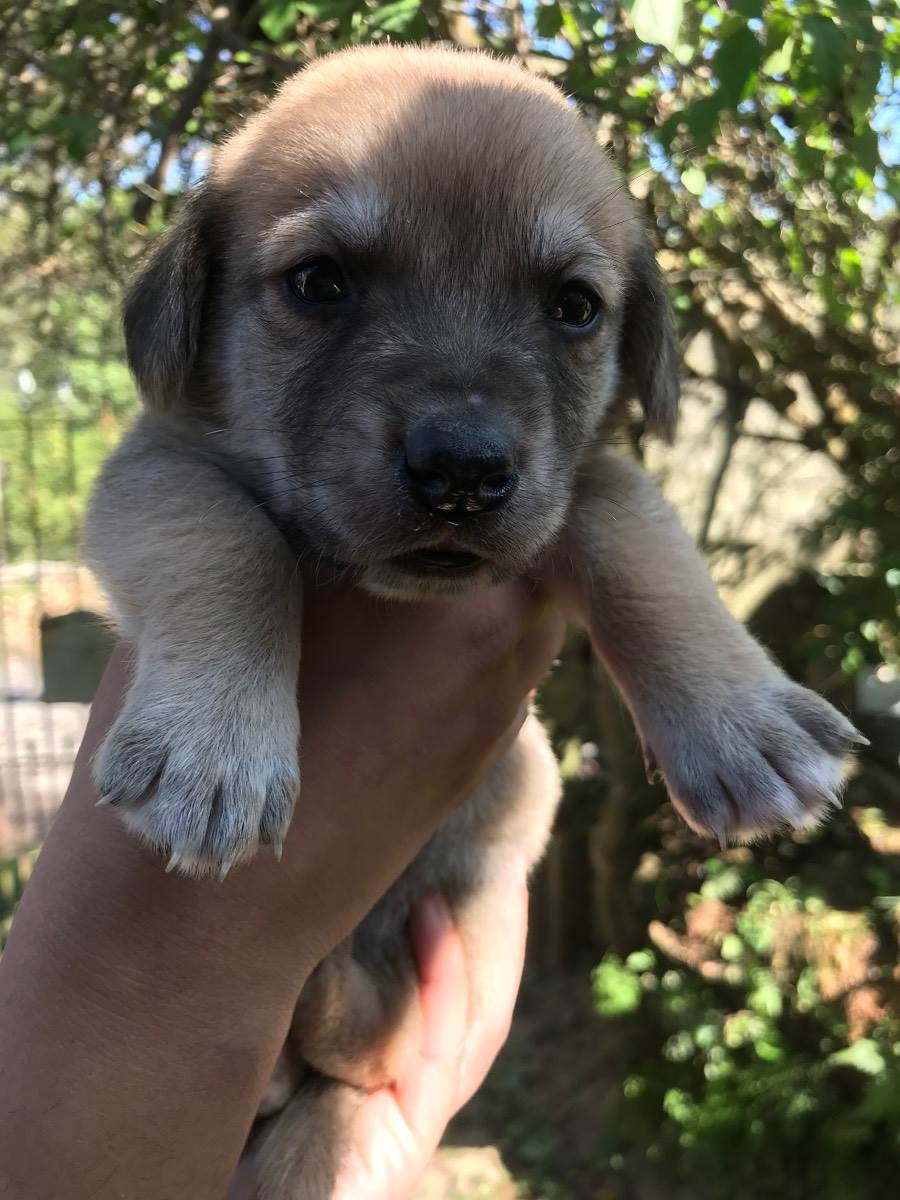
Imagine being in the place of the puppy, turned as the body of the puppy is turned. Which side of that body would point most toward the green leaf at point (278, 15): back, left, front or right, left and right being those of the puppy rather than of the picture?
back

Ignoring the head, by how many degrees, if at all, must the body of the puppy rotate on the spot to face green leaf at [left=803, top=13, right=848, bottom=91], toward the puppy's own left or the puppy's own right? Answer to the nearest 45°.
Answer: approximately 135° to the puppy's own left

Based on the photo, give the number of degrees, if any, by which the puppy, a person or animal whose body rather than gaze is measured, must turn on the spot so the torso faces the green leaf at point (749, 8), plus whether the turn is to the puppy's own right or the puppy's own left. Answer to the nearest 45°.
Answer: approximately 135° to the puppy's own left

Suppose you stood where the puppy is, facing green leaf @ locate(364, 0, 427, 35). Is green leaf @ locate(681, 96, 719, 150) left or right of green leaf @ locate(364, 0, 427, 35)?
right

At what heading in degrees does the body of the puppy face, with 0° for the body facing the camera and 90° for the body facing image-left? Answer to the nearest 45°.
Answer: approximately 0°

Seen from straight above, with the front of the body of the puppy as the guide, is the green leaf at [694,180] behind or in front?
behind

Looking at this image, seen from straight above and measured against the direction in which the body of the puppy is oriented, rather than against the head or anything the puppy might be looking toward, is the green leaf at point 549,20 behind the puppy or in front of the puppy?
behind
